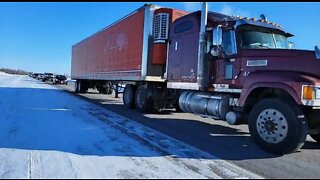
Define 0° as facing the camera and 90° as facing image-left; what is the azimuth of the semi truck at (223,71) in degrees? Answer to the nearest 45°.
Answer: approximately 315°
